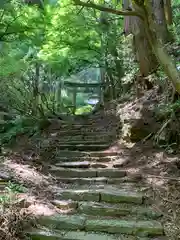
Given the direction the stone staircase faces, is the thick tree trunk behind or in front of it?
behind

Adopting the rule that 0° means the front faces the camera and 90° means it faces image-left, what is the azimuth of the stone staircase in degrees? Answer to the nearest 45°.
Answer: approximately 0°

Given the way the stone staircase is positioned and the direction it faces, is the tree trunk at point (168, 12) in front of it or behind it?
behind
